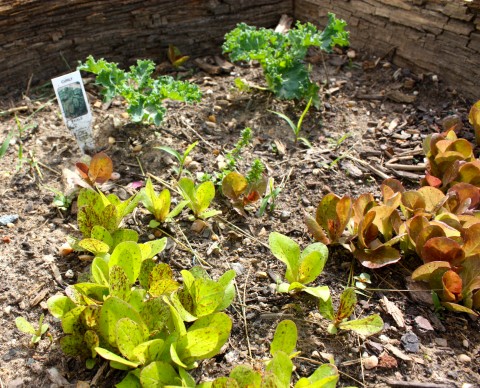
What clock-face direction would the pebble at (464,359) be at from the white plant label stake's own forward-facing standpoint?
The pebble is roughly at 11 o'clock from the white plant label stake.

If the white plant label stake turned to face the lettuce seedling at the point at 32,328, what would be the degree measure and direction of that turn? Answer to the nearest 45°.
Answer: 0° — it already faces it

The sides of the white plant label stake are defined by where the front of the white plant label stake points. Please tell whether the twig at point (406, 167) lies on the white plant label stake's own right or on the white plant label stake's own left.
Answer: on the white plant label stake's own left

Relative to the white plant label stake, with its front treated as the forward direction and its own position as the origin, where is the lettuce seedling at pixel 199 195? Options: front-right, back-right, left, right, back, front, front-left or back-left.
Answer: front-left

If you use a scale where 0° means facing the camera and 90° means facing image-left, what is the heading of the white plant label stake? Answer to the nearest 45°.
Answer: approximately 0°
